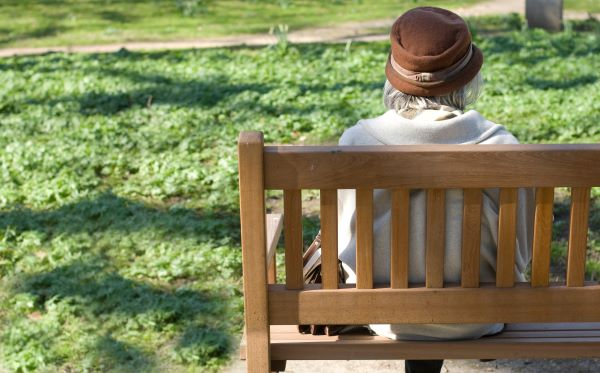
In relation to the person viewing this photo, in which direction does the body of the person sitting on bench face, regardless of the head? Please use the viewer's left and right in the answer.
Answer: facing away from the viewer

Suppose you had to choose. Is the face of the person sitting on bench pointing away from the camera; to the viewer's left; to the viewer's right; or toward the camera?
away from the camera

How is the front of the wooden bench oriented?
away from the camera
